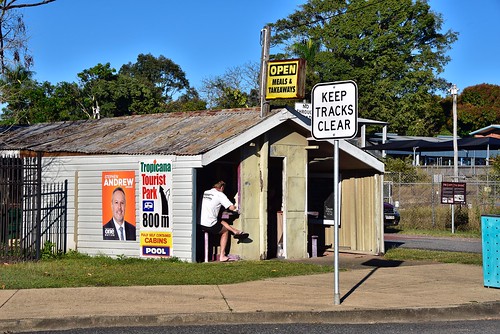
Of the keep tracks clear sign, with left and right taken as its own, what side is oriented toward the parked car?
back

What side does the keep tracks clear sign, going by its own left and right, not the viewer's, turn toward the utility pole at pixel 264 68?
back

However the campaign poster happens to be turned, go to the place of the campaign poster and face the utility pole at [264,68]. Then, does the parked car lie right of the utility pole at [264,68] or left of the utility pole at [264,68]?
left

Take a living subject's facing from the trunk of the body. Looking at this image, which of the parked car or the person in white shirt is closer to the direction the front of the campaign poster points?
the person in white shirt

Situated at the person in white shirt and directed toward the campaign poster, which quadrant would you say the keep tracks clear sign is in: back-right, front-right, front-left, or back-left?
back-left

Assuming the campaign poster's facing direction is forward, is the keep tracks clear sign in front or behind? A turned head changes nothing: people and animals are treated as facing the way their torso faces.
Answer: in front

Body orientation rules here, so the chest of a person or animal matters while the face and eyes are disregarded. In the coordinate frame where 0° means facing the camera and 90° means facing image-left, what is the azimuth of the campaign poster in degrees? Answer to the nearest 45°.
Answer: approximately 0°

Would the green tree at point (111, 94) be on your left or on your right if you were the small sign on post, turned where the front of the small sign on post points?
on your right

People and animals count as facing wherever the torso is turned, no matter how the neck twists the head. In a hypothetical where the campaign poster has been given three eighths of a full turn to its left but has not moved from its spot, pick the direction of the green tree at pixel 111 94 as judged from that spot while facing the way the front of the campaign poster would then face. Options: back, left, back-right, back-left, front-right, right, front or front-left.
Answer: front-left

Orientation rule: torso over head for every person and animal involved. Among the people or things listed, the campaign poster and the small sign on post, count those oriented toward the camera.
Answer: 2

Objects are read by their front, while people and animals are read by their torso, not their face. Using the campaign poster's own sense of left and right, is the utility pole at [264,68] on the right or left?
on its left
